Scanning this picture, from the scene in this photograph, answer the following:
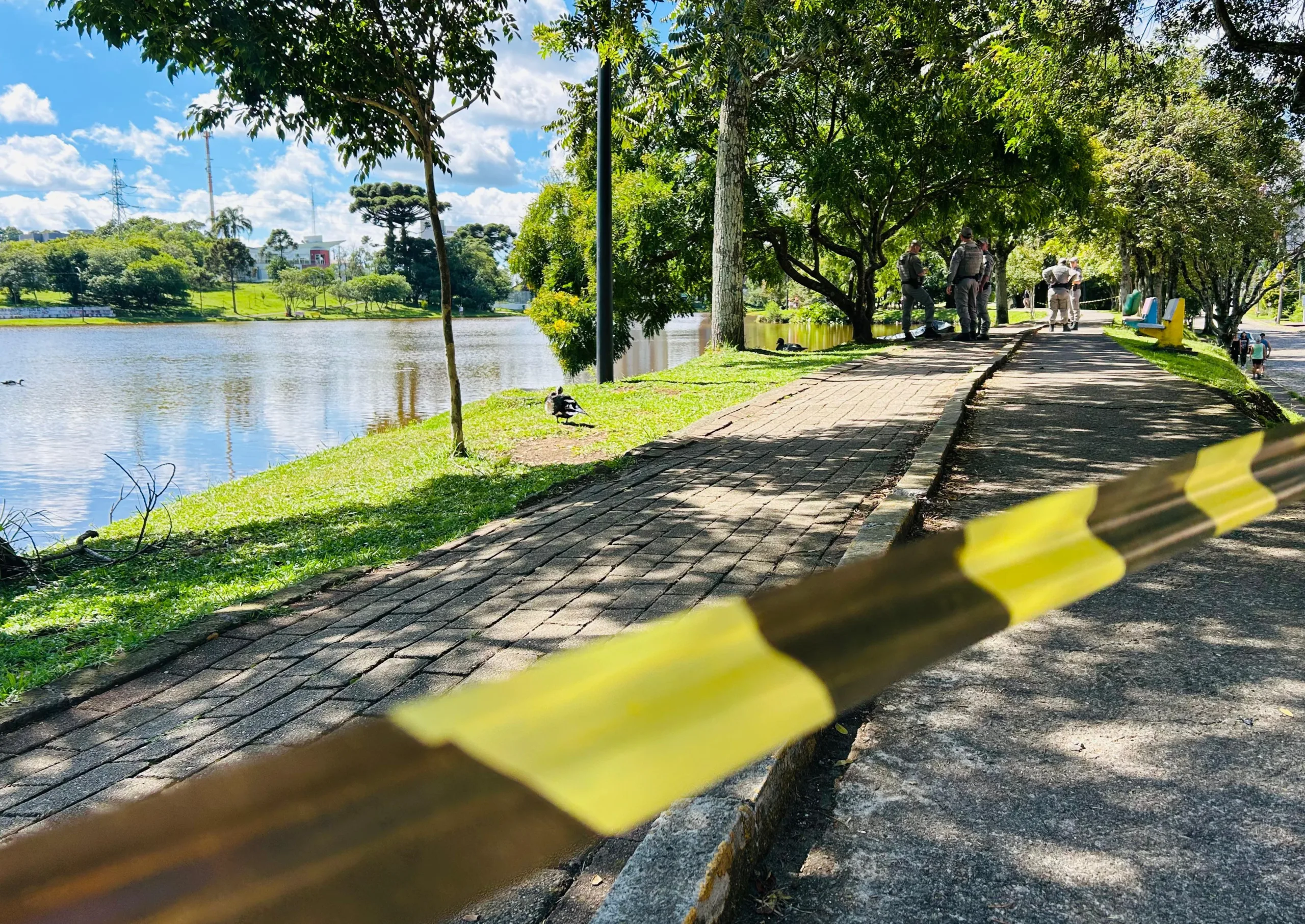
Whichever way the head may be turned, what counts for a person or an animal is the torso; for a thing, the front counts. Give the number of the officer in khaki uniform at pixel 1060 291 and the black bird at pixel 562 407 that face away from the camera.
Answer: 1
